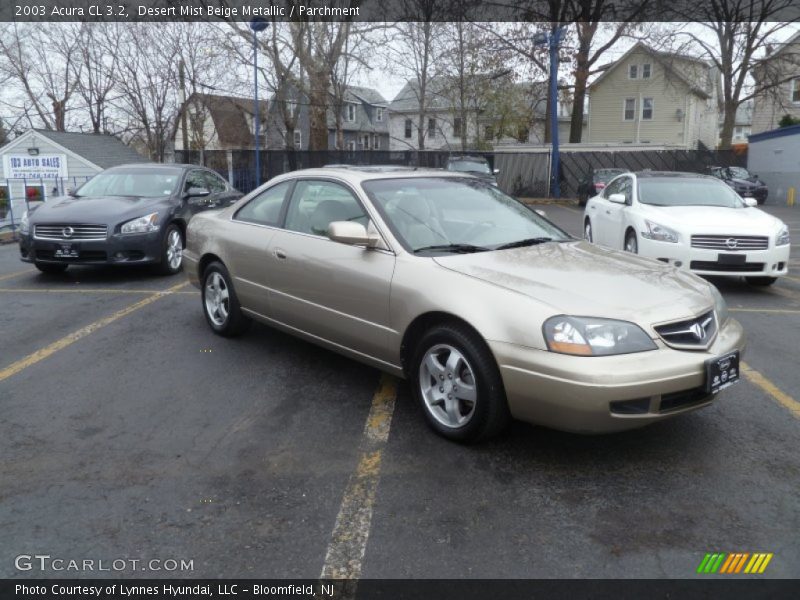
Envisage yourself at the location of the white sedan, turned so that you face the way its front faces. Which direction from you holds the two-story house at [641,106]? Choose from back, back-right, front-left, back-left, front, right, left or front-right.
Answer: back-left

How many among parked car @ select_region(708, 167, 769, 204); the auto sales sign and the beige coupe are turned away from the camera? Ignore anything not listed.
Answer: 0

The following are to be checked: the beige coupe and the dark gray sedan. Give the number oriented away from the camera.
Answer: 0

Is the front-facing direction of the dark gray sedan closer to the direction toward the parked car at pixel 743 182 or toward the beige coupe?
the beige coupe

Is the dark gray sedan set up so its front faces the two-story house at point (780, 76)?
no

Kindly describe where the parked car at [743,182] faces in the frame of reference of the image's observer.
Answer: facing the viewer and to the right of the viewer

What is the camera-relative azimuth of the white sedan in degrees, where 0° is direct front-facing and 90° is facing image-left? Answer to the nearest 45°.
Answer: approximately 315°

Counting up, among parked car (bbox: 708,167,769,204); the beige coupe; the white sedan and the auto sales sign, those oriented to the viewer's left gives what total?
0

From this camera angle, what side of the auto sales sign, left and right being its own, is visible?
front

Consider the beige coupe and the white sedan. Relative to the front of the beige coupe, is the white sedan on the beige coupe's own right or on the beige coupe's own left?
on the beige coupe's own left

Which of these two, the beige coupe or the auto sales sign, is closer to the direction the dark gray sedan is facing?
the beige coupe

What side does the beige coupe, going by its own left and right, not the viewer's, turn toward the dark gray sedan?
back
